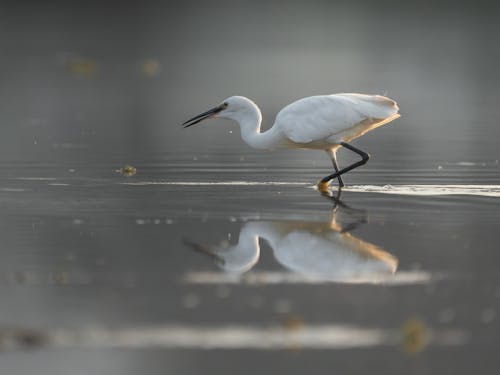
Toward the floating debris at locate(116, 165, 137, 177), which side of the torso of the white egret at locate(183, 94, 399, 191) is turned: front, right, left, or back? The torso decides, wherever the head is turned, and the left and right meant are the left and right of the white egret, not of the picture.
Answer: front

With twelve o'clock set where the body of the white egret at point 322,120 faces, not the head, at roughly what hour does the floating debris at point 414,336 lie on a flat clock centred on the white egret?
The floating debris is roughly at 9 o'clock from the white egret.

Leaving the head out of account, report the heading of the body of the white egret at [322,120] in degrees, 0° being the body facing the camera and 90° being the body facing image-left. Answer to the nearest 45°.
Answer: approximately 90°
